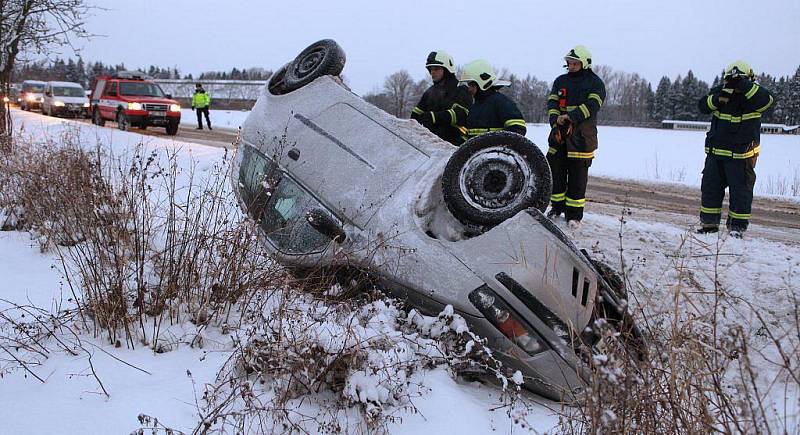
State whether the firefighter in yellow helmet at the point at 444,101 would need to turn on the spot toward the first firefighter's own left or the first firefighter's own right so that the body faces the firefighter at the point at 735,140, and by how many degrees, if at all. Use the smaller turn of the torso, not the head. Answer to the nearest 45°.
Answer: approximately 135° to the first firefighter's own left

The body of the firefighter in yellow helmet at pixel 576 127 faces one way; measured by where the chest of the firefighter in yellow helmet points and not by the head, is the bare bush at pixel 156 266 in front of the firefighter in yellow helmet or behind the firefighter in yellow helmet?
in front

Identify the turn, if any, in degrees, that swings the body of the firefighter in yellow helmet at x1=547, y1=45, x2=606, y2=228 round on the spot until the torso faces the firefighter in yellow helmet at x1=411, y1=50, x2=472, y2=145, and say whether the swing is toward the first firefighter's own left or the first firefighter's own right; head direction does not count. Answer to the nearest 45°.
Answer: approximately 45° to the first firefighter's own right

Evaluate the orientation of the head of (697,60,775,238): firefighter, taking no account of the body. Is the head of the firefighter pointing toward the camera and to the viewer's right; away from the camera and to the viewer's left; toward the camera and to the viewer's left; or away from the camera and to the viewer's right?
toward the camera and to the viewer's left

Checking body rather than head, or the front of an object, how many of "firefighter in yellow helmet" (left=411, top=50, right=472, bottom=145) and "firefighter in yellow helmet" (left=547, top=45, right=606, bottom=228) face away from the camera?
0

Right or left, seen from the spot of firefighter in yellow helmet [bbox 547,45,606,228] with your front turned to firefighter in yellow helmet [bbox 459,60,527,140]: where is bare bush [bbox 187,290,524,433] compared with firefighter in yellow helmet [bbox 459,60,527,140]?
left

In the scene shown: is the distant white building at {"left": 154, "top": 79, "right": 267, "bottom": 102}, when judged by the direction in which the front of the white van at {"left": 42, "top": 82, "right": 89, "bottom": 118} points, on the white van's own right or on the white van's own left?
on the white van's own left

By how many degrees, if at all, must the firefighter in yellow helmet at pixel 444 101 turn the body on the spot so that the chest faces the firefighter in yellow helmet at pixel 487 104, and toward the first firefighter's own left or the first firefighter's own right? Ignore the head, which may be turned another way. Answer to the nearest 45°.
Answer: approximately 90° to the first firefighter's own left

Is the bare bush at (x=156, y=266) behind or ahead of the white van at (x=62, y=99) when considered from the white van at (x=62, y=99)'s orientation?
ahead
